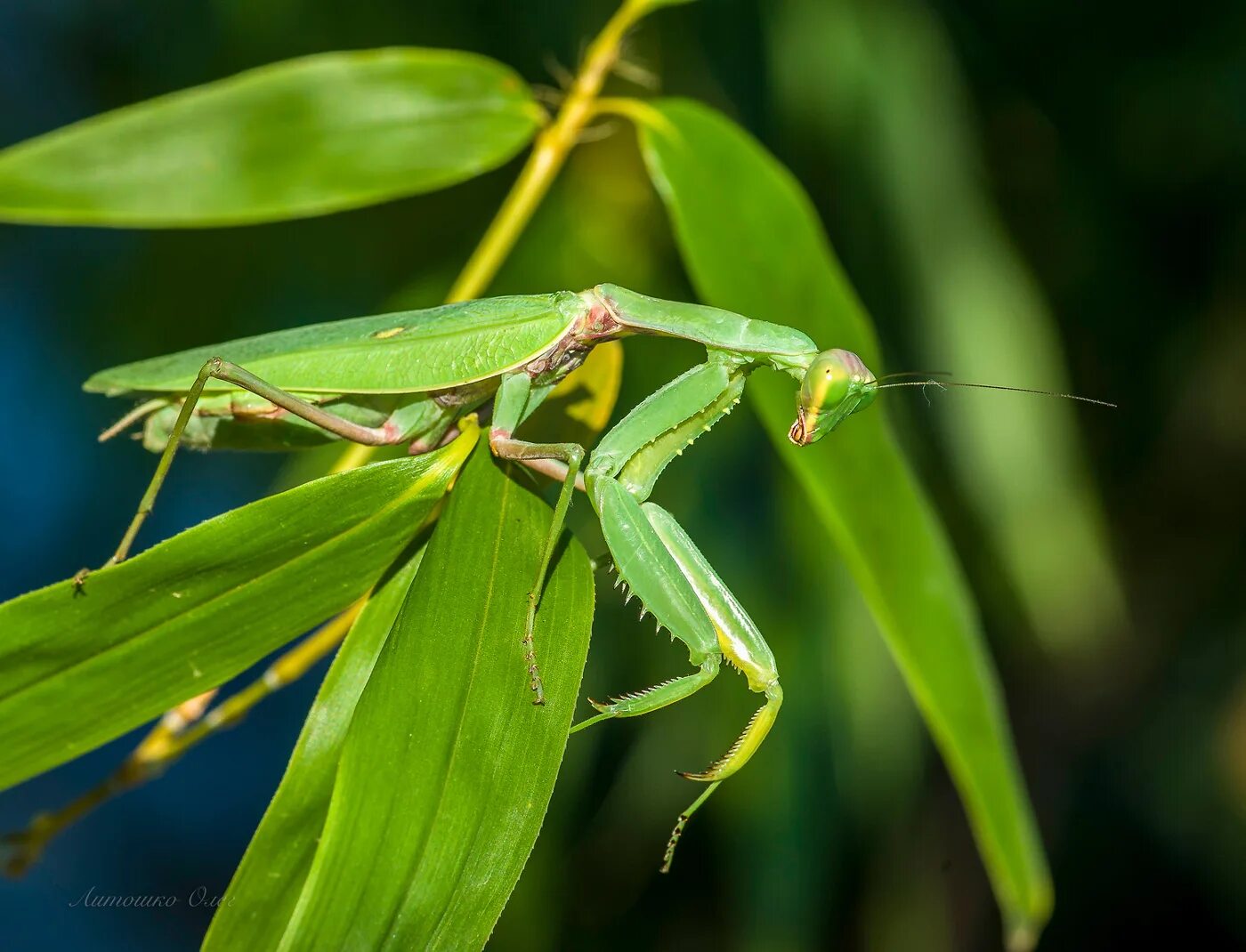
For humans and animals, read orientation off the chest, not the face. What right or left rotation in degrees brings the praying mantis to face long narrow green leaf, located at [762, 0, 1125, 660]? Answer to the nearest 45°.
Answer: approximately 45° to its left

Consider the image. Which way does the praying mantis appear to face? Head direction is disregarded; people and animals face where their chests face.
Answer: to the viewer's right
